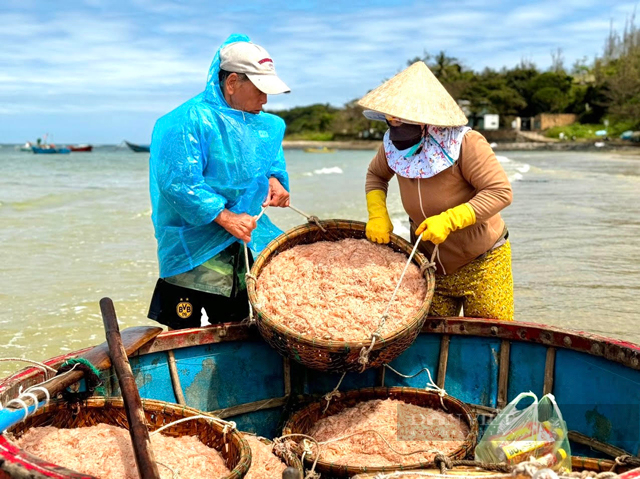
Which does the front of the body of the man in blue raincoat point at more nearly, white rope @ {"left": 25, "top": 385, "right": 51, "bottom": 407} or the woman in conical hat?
the woman in conical hat

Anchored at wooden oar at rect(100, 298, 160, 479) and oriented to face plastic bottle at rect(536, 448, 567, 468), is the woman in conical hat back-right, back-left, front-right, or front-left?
front-left

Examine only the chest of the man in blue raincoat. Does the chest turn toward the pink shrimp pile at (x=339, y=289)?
yes

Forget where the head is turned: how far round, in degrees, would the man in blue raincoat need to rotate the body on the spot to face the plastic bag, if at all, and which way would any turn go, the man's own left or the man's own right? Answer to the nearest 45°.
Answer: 0° — they already face it

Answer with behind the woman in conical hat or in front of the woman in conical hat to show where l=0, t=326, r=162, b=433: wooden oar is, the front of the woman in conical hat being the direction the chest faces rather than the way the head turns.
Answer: in front

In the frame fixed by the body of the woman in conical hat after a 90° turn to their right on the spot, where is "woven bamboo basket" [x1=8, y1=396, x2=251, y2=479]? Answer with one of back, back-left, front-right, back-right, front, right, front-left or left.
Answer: left

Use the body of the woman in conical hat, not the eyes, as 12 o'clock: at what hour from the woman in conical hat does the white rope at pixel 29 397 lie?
The white rope is roughly at 12 o'clock from the woman in conical hat.

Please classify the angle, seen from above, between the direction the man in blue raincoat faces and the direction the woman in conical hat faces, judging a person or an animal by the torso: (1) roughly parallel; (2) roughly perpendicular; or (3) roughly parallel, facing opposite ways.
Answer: roughly perpendicular

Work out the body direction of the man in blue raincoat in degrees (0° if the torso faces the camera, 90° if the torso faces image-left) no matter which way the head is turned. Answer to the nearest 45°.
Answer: approximately 315°

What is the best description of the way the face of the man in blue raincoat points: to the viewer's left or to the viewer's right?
to the viewer's right

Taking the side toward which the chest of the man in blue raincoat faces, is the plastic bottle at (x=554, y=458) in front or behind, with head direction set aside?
in front

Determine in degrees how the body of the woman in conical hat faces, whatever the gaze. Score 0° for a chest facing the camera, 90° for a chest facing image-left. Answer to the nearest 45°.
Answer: approximately 45°

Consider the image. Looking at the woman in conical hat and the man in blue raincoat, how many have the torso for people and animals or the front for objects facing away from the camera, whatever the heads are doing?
0
